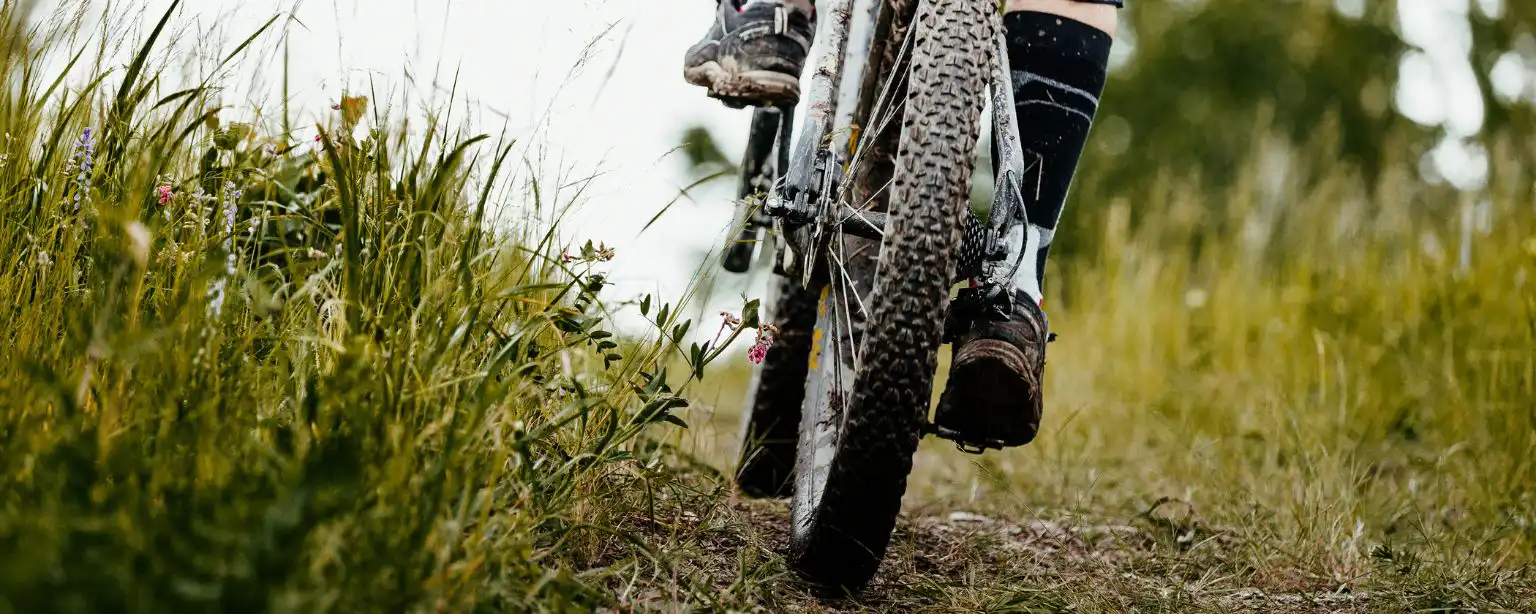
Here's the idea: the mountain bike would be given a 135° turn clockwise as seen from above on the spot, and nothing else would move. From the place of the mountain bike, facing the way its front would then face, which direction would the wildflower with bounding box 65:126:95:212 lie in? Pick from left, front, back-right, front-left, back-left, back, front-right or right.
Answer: back-right

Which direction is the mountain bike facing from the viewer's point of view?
away from the camera
